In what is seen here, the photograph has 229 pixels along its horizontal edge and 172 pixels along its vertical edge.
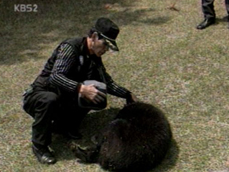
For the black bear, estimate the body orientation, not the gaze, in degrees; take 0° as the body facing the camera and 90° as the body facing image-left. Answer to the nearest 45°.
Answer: approximately 90°

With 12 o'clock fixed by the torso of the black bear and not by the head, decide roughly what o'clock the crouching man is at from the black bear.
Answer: The crouching man is roughly at 1 o'clock from the black bear.
